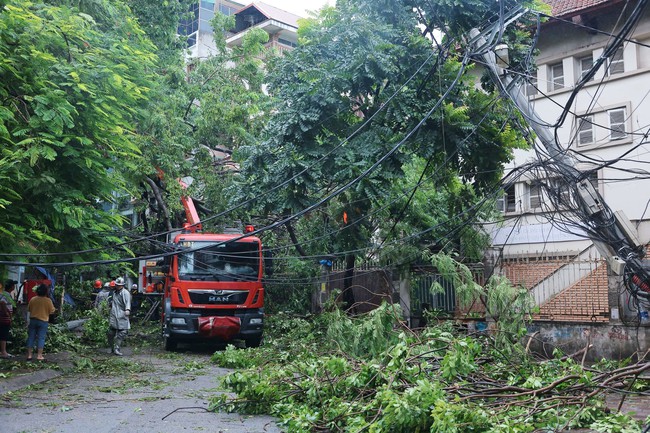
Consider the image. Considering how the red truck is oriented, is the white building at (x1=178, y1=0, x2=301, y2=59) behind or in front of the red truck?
behind

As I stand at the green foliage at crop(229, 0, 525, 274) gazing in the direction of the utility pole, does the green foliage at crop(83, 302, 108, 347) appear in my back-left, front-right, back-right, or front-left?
back-right

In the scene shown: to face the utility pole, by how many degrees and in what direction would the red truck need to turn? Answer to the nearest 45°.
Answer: approximately 45° to its left

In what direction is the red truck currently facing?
toward the camera

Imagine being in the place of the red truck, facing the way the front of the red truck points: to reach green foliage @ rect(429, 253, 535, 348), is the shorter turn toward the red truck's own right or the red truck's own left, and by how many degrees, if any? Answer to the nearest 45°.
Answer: approximately 45° to the red truck's own left

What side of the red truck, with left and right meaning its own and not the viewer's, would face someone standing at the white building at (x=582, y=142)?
left

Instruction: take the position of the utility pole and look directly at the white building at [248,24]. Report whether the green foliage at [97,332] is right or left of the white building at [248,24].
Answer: left

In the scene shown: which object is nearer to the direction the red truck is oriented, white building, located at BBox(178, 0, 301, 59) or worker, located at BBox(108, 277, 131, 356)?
the worker

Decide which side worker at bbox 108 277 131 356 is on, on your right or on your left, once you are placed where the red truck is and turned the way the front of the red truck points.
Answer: on your right

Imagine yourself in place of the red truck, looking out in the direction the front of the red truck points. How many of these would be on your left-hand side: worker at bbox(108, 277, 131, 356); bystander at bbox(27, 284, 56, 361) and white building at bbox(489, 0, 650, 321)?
1
